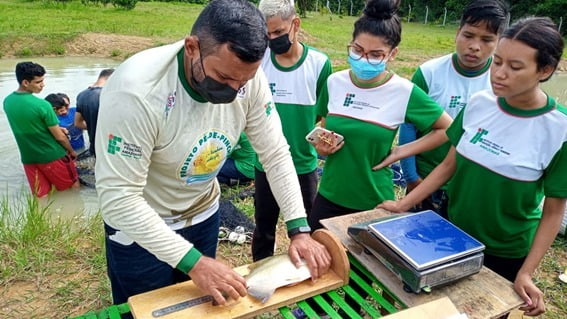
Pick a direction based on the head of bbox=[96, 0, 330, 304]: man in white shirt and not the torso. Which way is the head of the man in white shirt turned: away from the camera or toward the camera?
toward the camera

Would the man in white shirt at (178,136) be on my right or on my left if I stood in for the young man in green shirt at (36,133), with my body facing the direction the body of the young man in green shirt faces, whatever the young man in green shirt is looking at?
on my right

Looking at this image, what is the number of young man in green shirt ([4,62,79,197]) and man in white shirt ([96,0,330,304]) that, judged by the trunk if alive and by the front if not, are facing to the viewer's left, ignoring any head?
0

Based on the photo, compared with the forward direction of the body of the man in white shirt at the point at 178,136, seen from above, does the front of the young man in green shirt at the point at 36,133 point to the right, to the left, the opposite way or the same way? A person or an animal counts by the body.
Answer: to the left

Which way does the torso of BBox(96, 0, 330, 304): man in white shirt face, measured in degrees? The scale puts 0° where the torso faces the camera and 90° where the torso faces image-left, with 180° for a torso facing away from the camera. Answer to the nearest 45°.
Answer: approximately 315°

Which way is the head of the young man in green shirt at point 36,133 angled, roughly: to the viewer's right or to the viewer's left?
to the viewer's right

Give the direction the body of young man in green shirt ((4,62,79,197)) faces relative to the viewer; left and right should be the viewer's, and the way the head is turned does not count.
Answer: facing away from the viewer and to the right of the viewer
